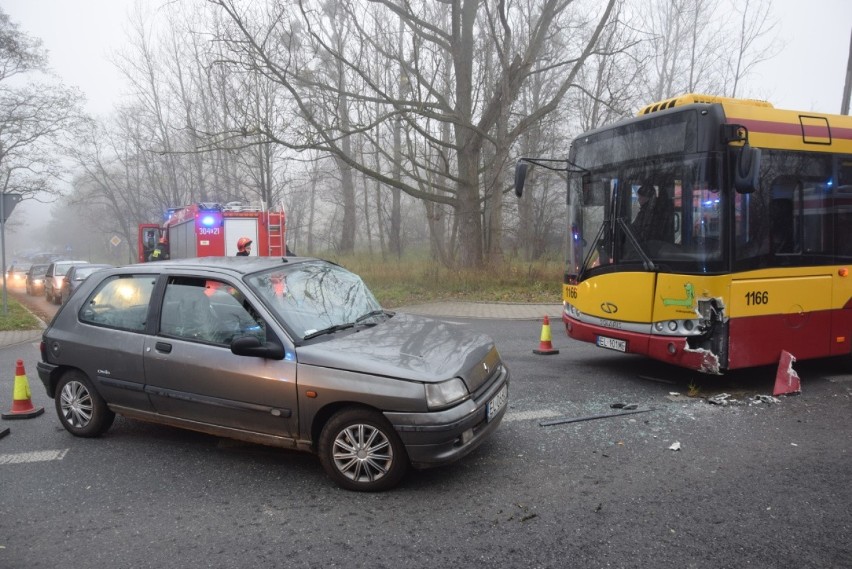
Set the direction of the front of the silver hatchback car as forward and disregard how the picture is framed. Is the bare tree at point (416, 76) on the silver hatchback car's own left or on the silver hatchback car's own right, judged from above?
on the silver hatchback car's own left

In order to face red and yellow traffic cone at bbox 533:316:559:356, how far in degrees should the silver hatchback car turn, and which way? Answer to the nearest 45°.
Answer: approximately 90° to its left

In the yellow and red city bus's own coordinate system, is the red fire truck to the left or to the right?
on its right

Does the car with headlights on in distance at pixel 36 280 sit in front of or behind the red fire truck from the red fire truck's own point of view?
in front

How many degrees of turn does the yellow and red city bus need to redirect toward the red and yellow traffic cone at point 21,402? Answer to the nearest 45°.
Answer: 0° — it already faces it

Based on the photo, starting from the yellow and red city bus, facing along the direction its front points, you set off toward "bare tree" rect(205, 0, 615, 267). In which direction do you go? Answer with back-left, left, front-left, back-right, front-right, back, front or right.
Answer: right

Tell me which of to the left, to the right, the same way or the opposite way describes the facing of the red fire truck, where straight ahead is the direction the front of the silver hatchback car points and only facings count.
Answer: the opposite way

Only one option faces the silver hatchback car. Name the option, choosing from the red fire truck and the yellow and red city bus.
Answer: the yellow and red city bus

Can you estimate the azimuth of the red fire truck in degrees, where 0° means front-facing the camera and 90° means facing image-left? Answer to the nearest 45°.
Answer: approximately 135°

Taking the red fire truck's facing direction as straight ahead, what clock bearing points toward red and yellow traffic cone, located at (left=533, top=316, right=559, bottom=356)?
The red and yellow traffic cone is roughly at 7 o'clock from the red fire truck.

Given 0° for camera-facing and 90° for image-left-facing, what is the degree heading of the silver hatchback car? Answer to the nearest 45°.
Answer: approximately 315°

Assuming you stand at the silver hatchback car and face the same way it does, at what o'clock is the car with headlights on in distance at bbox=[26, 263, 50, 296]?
The car with headlights on in distance is roughly at 7 o'clock from the silver hatchback car.

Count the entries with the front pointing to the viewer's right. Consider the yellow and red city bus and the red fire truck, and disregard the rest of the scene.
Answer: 0

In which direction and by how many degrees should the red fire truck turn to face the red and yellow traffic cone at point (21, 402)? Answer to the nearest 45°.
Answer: approximately 135° to its left

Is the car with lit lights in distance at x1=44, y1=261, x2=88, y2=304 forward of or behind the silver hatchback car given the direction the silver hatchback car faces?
behind

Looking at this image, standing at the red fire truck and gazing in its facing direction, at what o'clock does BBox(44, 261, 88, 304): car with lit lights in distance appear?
The car with lit lights in distance is roughly at 12 o'clock from the red fire truck.
